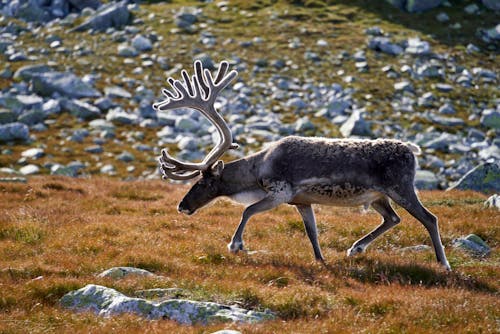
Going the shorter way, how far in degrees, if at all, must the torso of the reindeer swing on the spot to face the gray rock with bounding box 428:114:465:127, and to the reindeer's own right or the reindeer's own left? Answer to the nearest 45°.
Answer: approximately 90° to the reindeer's own right

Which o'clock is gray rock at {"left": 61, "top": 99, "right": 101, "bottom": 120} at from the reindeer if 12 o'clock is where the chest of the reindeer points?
The gray rock is roughly at 2 o'clock from the reindeer.

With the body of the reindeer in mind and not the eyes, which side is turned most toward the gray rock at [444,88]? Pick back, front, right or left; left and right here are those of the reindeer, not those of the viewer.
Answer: right

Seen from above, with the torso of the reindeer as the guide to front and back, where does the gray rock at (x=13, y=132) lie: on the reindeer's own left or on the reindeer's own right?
on the reindeer's own right

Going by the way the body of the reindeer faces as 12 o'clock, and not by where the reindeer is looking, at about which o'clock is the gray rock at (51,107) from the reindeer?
The gray rock is roughly at 2 o'clock from the reindeer.

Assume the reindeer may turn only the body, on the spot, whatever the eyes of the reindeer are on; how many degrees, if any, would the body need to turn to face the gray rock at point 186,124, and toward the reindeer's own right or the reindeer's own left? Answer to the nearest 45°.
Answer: approximately 90° to the reindeer's own right

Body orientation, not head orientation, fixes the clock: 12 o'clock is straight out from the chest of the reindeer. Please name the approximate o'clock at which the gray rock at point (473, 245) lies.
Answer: The gray rock is roughly at 6 o'clock from the reindeer.

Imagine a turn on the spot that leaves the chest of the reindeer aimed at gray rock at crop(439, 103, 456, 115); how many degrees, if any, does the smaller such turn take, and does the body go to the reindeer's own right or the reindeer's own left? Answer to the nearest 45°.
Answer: approximately 90° to the reindeer's own right

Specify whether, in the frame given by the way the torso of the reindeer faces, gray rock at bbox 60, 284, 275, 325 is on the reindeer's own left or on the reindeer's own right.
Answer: on the reindeer's own left

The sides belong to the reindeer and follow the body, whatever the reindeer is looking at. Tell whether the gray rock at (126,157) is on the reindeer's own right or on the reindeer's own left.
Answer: on the reindeer's own right

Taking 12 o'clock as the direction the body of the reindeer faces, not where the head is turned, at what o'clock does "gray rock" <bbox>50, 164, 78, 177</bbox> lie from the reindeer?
The gray rock is roughly at 2 o'clock from the reindeer.

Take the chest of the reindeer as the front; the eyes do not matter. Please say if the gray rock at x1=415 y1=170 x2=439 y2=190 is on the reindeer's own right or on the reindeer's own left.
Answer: on the reindeer's own right

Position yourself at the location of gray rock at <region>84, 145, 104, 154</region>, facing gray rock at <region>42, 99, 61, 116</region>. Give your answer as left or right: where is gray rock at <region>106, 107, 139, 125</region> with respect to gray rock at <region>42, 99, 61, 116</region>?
right

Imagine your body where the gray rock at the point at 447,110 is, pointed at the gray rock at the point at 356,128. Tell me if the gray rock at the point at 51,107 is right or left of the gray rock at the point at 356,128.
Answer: right

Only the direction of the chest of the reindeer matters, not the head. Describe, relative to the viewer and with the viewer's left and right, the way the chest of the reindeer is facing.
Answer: facing to the left of the viewer
